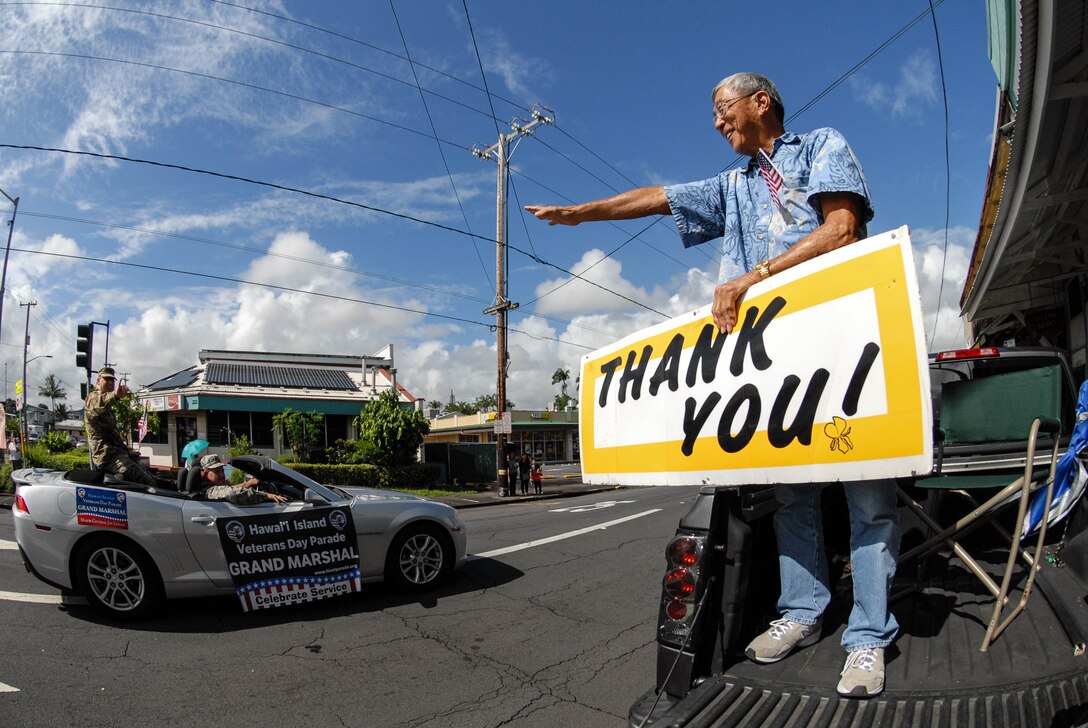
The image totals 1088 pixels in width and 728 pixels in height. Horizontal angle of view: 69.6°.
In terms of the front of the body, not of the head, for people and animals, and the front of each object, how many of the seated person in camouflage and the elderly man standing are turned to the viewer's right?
1

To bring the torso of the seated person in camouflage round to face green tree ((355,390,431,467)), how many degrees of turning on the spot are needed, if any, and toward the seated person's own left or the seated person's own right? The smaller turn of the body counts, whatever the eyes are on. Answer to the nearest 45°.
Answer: approximately 90° to the seated person's own left

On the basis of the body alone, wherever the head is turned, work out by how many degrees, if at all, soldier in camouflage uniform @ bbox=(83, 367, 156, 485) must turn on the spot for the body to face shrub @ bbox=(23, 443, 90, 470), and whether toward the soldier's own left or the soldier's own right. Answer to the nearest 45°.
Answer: approximately 135° to the soldier's own left

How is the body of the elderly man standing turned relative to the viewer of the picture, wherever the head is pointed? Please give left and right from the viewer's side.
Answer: facing the viewer and to the left of the viewer

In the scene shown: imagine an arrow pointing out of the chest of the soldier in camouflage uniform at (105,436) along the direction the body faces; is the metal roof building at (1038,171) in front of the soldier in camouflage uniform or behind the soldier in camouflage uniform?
in front

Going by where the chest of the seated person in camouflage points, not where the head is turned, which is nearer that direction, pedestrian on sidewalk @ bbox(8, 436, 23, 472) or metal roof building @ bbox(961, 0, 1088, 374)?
the metal roof building

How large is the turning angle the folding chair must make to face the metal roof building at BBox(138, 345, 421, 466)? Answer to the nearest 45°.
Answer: approximately 90° to its right

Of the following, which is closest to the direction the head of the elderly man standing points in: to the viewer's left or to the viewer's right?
to the viewer's left

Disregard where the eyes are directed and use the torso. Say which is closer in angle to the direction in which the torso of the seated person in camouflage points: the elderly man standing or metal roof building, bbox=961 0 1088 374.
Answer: the metal roof building

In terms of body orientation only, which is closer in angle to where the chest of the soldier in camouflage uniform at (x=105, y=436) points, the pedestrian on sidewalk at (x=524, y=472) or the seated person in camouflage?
the seated person in camouflage

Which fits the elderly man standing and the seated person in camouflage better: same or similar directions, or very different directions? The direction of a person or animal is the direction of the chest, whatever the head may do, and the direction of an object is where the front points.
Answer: very different directions
